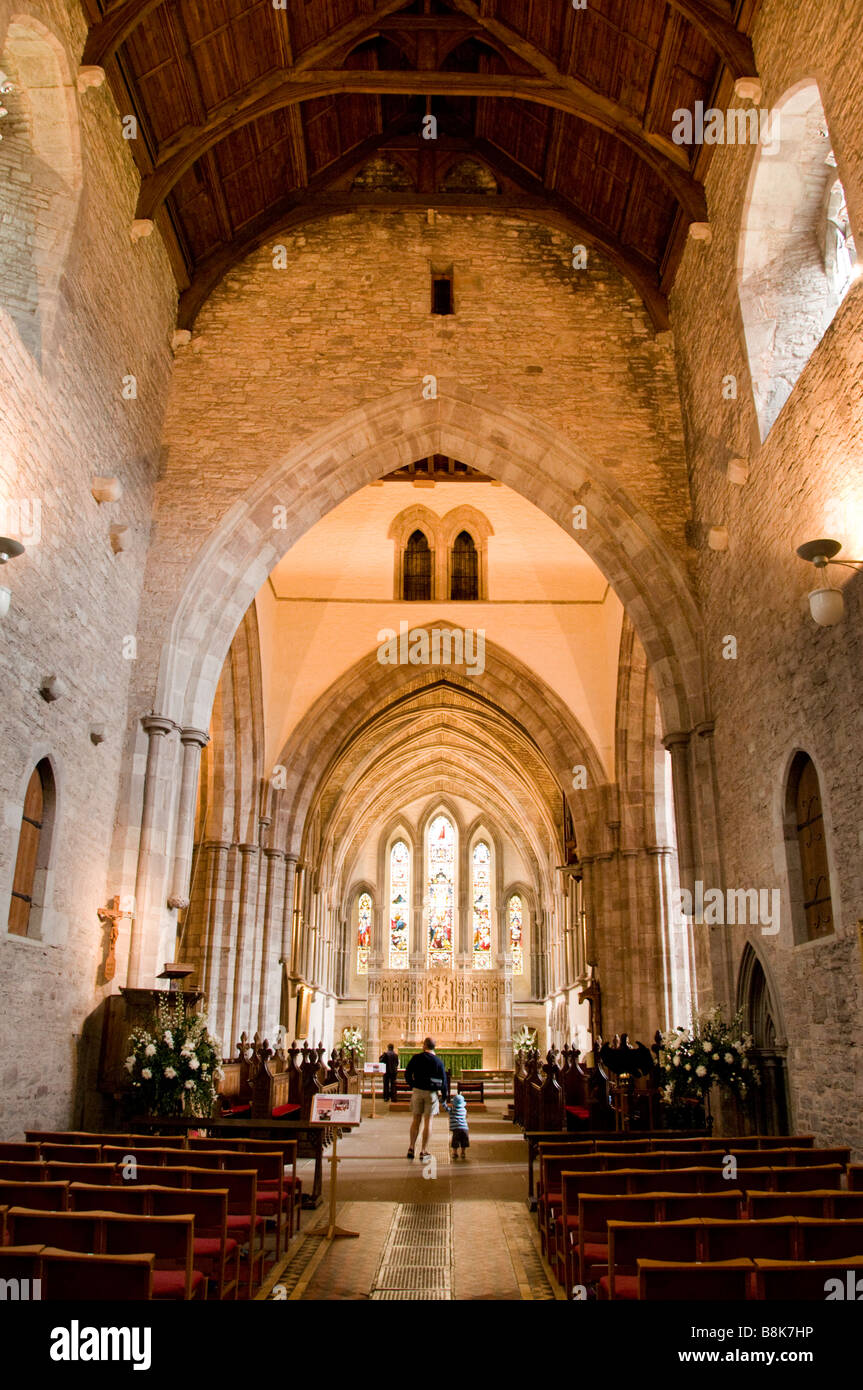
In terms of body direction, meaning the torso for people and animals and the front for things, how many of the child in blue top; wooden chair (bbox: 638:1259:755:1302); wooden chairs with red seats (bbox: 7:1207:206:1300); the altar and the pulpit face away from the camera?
3

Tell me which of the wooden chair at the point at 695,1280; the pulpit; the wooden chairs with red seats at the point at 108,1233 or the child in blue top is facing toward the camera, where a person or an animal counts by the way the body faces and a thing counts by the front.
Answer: the pulpit

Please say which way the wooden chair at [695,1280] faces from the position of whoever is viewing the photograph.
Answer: facing away from the viewer

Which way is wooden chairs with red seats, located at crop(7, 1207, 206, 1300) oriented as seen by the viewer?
away from the camera

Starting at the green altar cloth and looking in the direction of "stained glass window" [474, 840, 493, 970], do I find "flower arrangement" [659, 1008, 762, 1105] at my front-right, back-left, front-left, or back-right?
back-right

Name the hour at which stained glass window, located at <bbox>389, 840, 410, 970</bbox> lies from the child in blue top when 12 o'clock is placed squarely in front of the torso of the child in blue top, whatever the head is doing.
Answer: The stained glass window is roughly at 12 o'clock from the child in blue top.

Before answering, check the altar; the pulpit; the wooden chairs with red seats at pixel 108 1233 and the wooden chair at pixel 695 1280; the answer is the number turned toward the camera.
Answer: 2

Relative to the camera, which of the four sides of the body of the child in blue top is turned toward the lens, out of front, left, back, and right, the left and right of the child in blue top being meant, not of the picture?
back

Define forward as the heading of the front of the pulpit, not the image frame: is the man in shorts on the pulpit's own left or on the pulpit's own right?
on the pulpit's own left

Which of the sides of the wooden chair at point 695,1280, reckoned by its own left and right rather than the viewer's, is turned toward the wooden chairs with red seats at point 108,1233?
left

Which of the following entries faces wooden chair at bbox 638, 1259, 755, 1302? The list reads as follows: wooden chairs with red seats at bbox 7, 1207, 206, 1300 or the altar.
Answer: the altar
